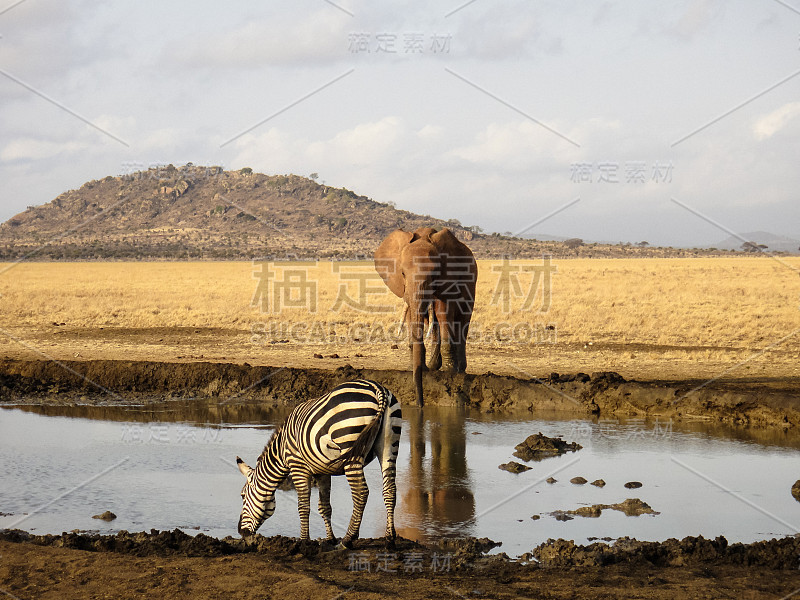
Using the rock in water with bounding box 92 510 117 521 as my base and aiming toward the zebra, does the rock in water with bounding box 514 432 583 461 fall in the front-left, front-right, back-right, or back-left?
front-left

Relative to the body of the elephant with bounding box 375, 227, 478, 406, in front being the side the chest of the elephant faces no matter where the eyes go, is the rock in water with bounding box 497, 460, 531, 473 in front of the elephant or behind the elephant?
in front

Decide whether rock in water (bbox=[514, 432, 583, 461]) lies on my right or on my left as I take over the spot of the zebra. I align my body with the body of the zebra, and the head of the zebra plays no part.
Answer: on my right

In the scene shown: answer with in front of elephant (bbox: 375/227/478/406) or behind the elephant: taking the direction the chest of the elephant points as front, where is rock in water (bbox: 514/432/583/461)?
in front

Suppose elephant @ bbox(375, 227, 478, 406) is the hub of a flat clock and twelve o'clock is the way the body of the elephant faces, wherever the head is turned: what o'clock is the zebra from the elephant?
The zebra is roughly at 12 o'clock from the elephant.

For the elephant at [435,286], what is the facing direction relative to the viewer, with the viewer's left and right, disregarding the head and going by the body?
facing the viewer

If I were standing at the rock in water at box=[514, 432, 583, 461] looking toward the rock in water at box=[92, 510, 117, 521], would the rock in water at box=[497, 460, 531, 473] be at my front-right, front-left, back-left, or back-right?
front-left

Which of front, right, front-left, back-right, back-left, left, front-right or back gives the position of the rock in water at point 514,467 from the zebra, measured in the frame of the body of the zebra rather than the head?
right

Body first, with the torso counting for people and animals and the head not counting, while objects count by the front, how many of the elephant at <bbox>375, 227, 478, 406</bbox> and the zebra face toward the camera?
1

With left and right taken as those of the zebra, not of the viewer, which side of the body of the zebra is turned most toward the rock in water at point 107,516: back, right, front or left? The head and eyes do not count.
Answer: front

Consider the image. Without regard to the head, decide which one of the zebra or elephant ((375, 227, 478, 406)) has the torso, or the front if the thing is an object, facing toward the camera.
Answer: the elephant

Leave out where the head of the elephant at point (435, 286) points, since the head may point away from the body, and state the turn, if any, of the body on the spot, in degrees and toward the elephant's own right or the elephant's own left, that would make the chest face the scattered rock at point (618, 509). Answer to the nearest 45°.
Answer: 0° — it already faces it

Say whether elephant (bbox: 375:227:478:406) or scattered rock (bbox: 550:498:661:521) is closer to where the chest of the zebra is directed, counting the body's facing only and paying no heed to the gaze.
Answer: the elephant
